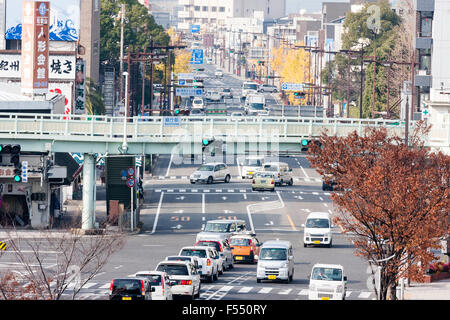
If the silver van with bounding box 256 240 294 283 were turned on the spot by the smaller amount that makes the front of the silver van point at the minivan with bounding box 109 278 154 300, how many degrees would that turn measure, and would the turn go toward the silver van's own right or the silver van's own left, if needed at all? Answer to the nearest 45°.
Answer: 0° — it already faces it

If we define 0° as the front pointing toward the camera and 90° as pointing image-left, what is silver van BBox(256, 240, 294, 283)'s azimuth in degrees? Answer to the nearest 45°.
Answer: approximately 0°

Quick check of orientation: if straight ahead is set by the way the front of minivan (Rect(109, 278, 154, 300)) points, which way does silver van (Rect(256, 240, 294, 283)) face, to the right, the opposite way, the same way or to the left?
the opposite way

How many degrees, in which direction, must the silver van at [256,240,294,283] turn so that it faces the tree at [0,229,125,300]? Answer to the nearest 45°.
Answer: approximately 45° to its right

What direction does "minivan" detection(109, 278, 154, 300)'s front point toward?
away from the camera

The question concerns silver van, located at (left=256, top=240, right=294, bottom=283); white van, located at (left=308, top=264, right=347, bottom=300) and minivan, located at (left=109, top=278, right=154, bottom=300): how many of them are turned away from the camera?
1

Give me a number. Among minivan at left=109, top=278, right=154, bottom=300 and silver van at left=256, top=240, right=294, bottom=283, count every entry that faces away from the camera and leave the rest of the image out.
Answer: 1

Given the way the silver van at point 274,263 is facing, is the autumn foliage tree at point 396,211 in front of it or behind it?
in front

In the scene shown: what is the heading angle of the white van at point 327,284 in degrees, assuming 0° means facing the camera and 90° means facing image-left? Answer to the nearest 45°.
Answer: approximately 0°

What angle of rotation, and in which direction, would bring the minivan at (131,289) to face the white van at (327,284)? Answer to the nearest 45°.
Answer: approximately 45° to its right
